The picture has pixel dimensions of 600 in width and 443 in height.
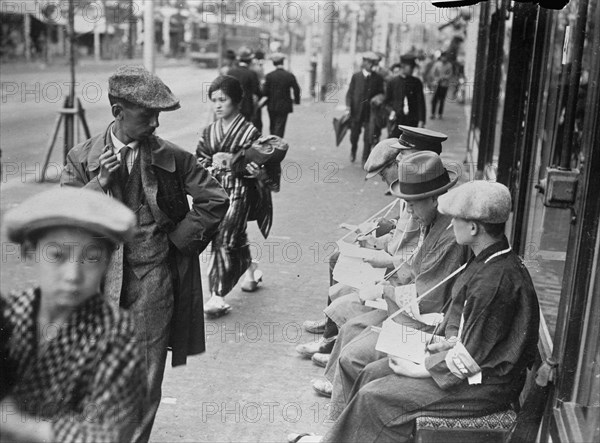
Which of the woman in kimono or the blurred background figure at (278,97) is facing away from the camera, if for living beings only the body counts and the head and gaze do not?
the blurred background figure

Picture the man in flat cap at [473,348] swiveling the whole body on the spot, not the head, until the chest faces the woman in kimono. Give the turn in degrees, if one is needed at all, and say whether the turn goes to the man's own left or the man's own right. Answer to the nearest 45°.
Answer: approximately 45° to the man's own right

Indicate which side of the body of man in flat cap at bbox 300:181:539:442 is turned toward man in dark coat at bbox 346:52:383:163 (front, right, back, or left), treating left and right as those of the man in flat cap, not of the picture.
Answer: right

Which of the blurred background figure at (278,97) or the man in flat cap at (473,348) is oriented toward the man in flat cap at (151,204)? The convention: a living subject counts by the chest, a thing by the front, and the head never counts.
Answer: the man in flat cap at (473,348)

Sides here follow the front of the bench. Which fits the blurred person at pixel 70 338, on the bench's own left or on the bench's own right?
on the bench's own left

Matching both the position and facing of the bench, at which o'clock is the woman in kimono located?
The woman in kimono is roughly at 2 o'clock from the bench.

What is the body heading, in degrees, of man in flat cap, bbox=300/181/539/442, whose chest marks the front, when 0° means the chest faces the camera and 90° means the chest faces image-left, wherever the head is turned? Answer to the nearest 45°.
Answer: approximately 90°

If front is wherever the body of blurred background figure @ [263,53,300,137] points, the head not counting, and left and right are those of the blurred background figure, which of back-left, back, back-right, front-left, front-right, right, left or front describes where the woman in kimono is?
back

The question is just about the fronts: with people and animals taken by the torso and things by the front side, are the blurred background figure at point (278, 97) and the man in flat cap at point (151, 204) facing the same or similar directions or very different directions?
very different directions

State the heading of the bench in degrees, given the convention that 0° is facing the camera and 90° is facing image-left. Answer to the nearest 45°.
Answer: approximately 90°

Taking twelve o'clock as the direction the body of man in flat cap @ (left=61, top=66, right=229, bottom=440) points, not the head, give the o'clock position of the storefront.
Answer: The storefront is roughly at 9 o'clock from the man in flat cap.
